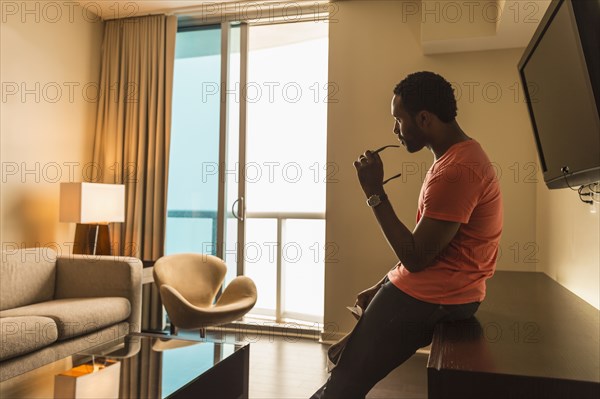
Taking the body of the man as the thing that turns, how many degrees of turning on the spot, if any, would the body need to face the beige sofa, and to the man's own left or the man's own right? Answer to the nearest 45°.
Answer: approximately 45° to the man's own right

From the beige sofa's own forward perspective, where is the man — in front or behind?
in front

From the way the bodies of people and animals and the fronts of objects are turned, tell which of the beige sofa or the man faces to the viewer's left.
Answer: the man

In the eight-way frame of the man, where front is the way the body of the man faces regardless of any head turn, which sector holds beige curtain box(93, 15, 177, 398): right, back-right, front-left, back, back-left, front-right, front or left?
front-right

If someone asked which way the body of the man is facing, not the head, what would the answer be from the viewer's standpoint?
to the viewer's left

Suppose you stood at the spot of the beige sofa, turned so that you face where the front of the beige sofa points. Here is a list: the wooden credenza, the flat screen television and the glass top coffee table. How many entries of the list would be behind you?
0

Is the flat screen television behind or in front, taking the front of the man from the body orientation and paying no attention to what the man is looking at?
behind

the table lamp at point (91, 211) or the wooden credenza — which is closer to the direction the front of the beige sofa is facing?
the wooden credenza

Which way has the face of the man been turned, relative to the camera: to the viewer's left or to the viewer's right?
to the viewer's left

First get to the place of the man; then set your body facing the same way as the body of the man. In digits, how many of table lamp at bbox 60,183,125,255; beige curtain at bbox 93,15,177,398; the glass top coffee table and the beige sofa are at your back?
0

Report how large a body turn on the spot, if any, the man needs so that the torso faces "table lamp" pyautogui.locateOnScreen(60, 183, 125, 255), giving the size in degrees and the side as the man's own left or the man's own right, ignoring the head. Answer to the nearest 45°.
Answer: approximately 45° to the man's own right

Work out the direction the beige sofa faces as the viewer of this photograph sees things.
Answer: facing the viewer and to the right of the viewer

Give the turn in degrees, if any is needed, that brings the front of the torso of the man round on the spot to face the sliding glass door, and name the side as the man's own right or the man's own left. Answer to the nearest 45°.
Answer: approximately 45° to the man's own right

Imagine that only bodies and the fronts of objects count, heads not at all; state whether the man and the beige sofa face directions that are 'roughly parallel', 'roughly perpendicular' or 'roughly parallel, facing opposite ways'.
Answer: roughly parallel, facing opposite ways

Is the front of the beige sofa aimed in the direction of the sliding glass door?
no

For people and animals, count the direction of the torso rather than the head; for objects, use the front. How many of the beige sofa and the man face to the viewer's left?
1
